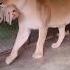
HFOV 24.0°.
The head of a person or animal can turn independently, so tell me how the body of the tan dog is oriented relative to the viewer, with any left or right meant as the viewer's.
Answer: facing the viewer and to the left of the viewer
